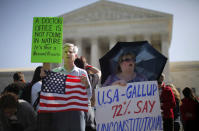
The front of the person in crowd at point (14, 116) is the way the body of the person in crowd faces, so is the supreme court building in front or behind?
behind

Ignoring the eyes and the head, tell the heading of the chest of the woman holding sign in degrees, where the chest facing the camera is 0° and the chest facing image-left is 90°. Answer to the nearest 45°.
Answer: approximately 0°

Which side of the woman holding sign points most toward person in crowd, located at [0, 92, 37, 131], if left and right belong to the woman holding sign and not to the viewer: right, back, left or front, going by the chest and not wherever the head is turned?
right

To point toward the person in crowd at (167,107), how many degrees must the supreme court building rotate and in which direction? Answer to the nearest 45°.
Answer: approximately 45° to its left

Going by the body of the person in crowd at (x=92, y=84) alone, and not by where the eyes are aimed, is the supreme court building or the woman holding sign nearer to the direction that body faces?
the woman holding sign

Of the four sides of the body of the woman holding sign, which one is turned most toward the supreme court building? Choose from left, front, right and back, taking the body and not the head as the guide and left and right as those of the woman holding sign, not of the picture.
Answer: back

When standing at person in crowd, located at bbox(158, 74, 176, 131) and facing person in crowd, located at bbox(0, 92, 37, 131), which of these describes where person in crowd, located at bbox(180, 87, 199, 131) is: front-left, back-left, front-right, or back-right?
back-right
